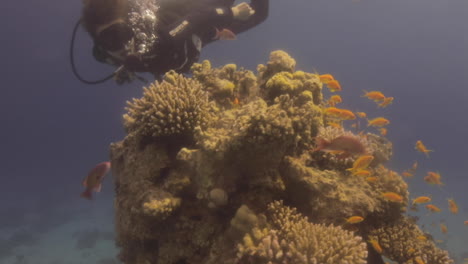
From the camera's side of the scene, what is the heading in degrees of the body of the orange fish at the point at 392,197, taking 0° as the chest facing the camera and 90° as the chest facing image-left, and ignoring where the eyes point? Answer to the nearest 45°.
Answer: approximately 270°

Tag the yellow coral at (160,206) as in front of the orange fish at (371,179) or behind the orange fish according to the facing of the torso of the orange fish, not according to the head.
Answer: behind

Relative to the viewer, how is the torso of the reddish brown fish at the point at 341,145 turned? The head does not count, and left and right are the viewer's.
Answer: facing to the right of the viewer

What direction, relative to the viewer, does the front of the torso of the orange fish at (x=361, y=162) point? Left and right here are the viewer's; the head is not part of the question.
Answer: facing to the right of the viewer

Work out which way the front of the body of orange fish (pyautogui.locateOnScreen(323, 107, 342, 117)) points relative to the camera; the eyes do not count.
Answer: to the viewer's left
